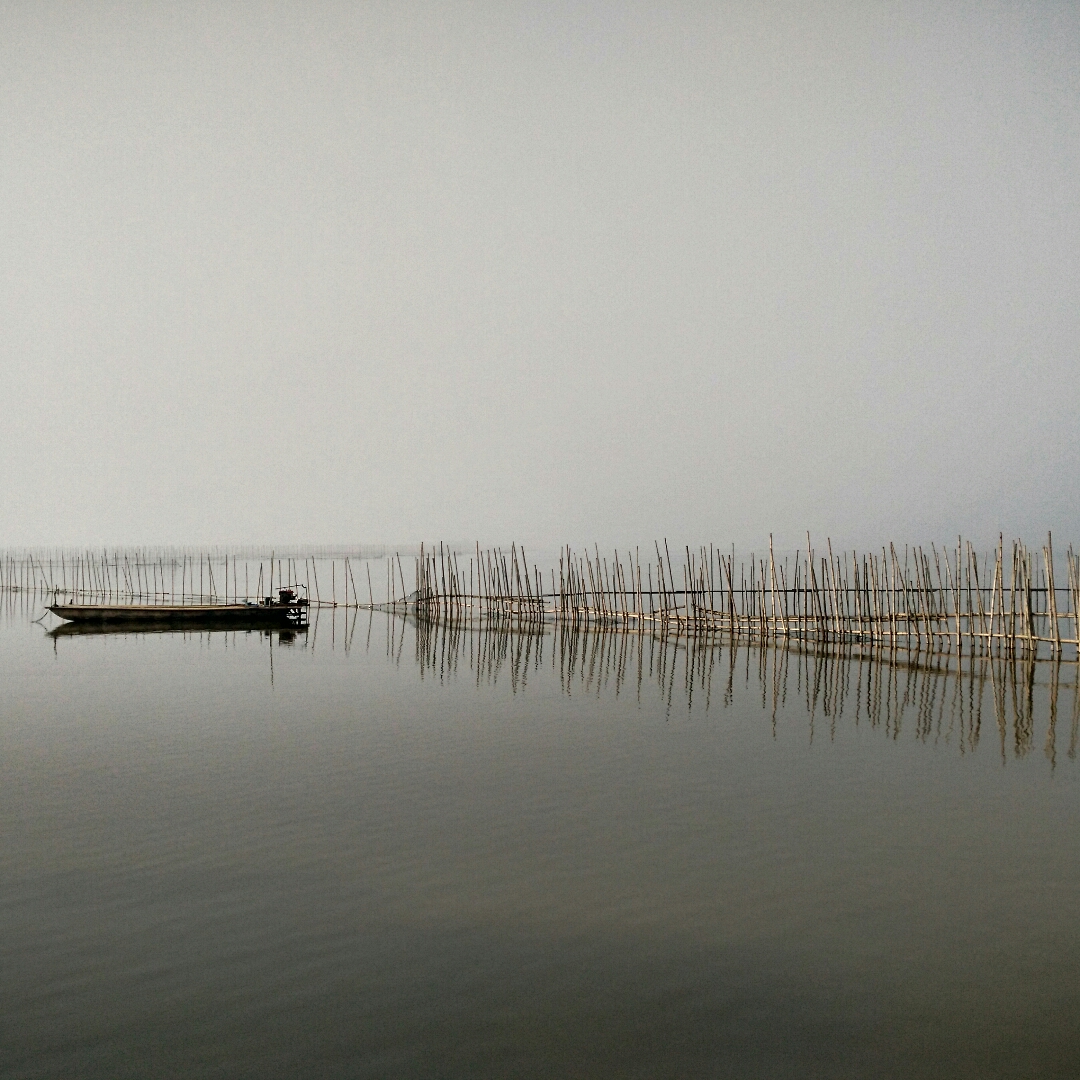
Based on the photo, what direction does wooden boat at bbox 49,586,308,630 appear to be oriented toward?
to the viewer's left
